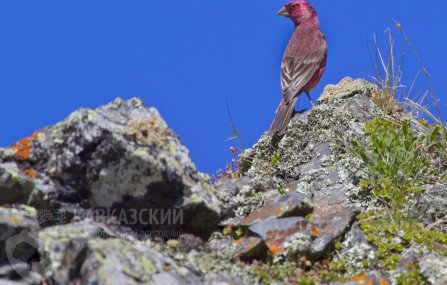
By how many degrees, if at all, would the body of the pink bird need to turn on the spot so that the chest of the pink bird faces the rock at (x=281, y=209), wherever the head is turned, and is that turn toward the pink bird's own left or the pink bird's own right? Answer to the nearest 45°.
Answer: approximately 135° to the pink bird's own right

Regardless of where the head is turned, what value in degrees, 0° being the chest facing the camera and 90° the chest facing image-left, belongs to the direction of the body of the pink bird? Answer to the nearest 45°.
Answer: approximately 225°

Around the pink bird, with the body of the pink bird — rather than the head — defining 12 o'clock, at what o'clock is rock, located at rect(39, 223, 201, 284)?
The rock is roughly at 5 o'clock from the pink bird.

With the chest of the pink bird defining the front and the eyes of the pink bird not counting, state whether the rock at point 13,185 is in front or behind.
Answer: behind

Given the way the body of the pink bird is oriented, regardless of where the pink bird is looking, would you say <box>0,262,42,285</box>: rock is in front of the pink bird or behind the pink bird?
behind
